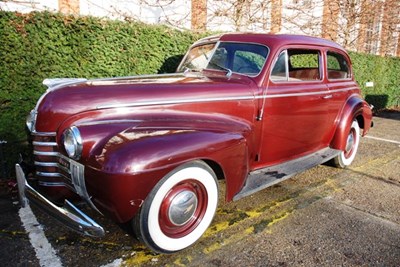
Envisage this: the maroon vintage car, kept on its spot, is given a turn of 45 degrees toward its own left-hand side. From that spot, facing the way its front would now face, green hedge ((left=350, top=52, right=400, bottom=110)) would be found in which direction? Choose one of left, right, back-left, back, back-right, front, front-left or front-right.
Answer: back-left

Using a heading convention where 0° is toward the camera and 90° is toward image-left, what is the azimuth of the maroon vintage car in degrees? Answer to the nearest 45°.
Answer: approximately 45°
